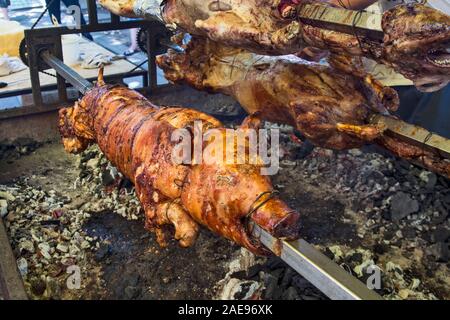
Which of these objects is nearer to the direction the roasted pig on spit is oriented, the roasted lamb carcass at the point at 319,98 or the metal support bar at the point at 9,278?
the roasted lamb carcass

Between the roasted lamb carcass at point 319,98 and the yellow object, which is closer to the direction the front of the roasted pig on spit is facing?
the roasted lamb carcass

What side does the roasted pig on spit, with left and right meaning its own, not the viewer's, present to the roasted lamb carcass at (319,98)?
left

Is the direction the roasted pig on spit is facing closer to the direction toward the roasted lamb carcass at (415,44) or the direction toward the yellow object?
the roasted lamb carcass

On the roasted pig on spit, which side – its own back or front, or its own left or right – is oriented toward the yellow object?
back

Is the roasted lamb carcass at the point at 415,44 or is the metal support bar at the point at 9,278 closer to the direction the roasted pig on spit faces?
the roasted lamb carcass

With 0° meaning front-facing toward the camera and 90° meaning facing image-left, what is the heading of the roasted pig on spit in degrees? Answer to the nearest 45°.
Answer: approximately 315°

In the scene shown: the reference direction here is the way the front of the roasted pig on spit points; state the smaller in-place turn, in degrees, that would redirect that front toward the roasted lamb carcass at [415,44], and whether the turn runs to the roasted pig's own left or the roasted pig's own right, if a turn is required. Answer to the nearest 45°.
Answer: approximately 45° to the roasted pig's own left

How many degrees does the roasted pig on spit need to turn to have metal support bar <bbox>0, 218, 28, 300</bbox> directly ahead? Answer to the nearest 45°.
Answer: approximately 135° to its right

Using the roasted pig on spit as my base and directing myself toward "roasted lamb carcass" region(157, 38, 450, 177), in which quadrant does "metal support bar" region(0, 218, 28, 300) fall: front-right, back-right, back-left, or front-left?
back-left
